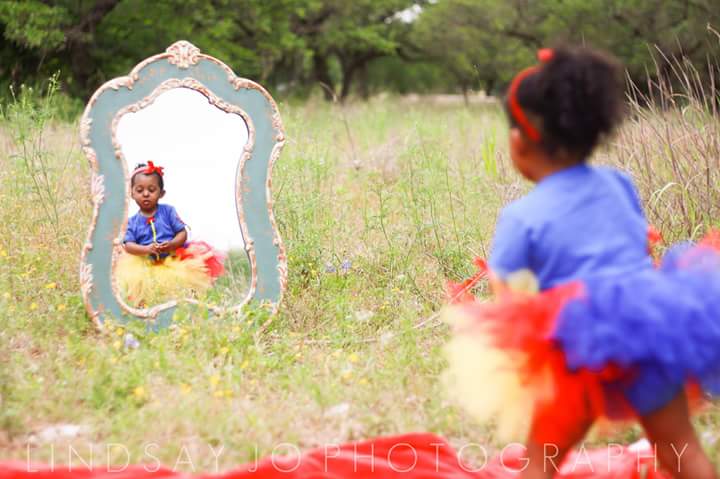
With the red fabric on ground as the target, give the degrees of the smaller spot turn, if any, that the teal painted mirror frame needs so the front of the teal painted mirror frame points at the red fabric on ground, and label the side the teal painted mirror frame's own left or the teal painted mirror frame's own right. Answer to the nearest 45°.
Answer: approximately 45° to the teal painted mirror frame's own left

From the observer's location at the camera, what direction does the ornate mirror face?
facing the viewer

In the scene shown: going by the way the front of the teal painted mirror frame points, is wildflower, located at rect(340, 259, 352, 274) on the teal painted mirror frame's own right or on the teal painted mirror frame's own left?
on the teal painted mirror frame's own left

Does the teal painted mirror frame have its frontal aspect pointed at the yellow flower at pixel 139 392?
yes

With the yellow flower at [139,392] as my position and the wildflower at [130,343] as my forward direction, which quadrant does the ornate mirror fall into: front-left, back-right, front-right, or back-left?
front-right

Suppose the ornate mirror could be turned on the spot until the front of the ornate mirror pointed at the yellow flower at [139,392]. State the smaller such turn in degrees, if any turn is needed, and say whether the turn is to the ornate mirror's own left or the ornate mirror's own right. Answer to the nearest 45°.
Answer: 0° — it already faces it

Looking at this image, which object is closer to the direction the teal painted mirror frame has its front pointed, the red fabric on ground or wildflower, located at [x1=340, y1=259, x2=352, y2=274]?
the red fabric on ground

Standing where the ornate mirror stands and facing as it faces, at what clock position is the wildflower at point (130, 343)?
The wildflower is roughly at 1 o'clock from the ornate mirror.
